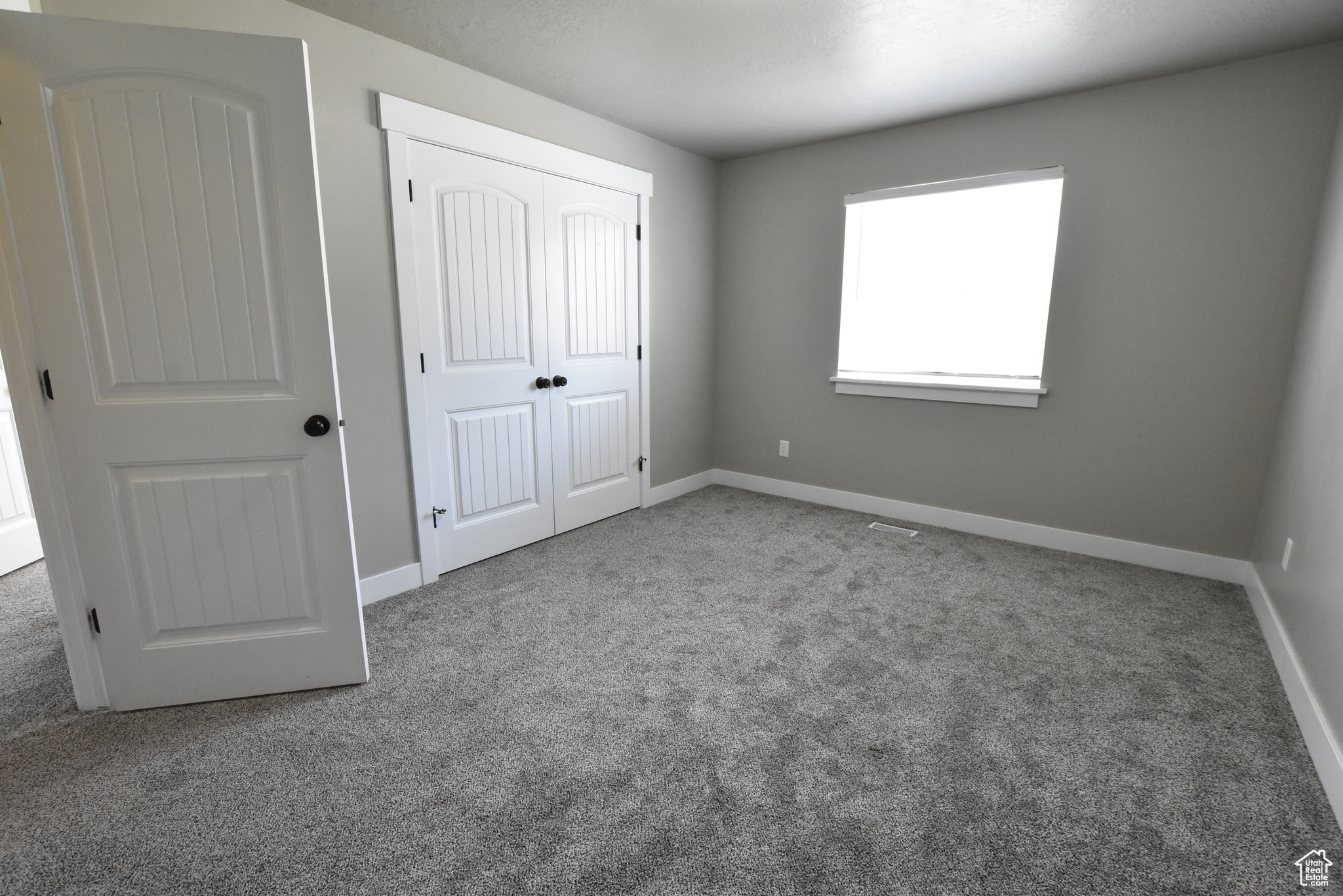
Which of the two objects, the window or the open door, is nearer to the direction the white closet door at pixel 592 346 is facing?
the window

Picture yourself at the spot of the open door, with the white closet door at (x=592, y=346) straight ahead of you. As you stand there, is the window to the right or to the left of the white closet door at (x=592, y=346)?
right

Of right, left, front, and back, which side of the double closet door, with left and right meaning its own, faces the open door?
right

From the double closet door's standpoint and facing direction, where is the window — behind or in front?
in front

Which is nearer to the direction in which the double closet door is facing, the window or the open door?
the window

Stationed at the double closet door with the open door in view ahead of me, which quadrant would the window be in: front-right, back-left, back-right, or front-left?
back-left

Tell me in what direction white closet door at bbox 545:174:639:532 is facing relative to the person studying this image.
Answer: facing the viewer and to the right of the viewer

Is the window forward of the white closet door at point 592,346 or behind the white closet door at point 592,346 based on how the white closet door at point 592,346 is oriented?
forward

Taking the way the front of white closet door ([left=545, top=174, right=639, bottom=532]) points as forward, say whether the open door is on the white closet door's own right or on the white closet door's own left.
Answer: on the white closet door's own right
